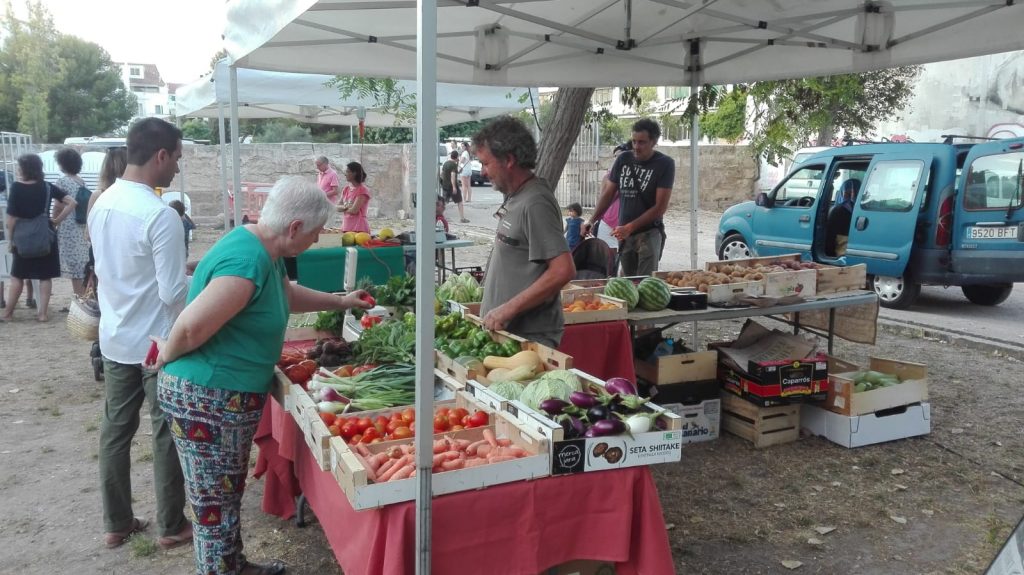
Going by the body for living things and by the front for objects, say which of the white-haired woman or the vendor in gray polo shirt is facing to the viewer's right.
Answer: the white-haired woman

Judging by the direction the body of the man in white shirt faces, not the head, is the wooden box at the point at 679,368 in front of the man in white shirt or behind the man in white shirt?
in front

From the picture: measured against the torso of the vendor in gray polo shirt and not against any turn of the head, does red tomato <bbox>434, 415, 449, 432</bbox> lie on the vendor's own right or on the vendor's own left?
on the vendor's own left

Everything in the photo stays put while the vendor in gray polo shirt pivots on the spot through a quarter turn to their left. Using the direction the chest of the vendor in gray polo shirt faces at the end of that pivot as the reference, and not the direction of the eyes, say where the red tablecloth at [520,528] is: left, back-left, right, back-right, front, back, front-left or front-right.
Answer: front

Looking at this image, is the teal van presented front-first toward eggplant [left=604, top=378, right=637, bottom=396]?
no

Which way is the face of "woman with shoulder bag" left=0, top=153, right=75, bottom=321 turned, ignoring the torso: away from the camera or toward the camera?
away from the camera

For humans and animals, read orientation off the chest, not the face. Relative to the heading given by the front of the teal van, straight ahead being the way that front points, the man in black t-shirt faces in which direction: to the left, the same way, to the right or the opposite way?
to the left

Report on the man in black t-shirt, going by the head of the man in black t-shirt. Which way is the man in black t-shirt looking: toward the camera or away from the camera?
toward the camera

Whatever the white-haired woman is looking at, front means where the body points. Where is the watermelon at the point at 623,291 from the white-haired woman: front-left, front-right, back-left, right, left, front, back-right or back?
front-left

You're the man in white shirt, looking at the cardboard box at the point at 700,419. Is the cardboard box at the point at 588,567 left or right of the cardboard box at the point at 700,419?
right

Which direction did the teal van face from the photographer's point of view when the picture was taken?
facing away from the viewer and to the left of the viewer

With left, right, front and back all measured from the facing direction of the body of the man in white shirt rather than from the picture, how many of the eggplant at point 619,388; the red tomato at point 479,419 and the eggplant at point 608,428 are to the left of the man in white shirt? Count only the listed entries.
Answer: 0

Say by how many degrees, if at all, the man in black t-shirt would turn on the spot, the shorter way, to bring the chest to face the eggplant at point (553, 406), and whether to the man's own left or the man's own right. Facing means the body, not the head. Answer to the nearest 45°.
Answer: approximately 45° to the man's own left

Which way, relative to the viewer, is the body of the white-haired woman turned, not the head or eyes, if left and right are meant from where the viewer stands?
facing to the right of the viewer

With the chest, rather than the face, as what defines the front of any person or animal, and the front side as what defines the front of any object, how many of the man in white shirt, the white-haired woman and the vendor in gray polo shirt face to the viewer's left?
1

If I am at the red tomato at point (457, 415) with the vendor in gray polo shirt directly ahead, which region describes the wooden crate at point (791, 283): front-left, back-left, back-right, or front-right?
front-right
